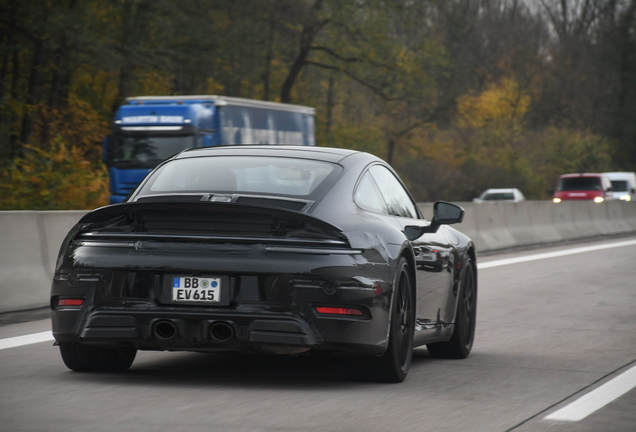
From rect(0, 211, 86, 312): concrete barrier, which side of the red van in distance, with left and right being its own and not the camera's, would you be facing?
front

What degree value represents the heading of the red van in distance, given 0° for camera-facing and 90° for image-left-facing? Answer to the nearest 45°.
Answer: approximately 0°

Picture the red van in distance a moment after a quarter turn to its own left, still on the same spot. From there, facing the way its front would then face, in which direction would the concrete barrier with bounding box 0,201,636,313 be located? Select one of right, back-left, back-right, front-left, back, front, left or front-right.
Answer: right

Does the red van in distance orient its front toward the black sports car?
yes

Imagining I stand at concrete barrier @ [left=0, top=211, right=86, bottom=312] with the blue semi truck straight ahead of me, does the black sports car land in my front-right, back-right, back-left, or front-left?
back-right
